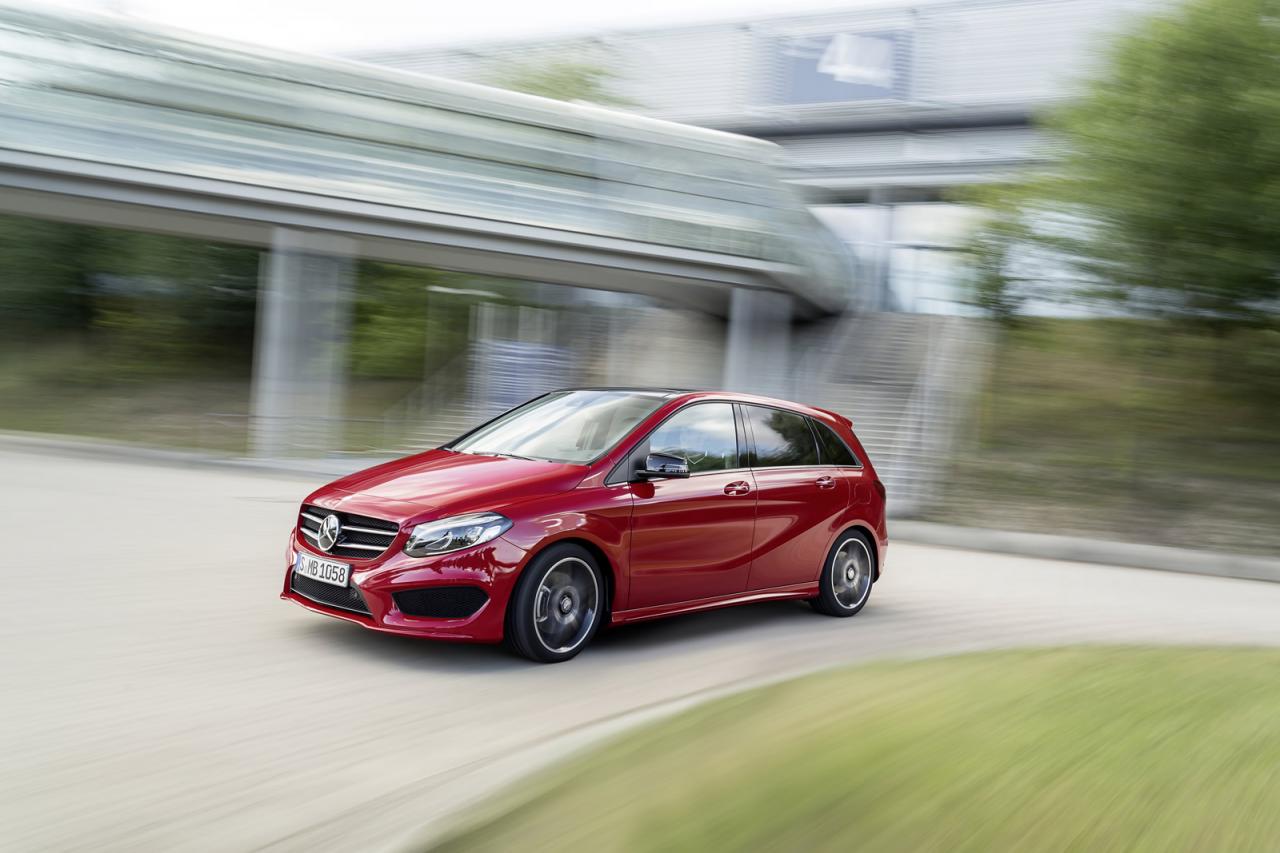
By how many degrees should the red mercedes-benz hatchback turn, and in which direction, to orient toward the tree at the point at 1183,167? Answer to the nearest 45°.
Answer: approximately 180°

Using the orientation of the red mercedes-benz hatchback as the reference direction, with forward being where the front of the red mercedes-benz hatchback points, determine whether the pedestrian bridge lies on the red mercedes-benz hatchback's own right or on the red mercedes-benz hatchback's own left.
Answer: on the red mercedes-benz hatchback's own right

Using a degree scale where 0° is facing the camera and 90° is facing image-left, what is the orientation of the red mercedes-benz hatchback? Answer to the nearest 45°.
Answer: approximately 45°
